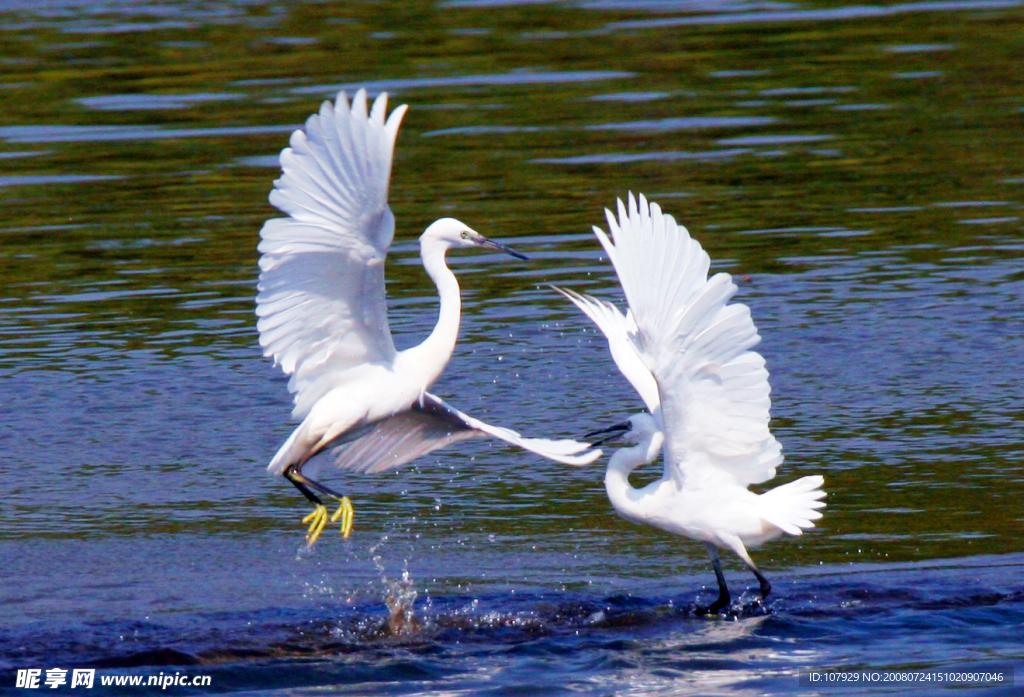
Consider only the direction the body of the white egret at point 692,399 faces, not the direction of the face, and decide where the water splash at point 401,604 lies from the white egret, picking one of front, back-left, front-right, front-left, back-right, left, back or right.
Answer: front

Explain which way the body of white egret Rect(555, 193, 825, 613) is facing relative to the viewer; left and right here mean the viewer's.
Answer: facing to the left of the viewer

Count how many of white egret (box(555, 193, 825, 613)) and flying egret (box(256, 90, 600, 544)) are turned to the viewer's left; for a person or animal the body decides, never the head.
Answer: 1

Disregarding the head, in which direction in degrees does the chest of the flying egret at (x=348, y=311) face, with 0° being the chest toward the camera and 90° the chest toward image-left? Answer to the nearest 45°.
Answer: approximately 270°

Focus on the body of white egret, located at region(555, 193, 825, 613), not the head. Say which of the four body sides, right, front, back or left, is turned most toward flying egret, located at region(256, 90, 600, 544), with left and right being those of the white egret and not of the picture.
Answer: front

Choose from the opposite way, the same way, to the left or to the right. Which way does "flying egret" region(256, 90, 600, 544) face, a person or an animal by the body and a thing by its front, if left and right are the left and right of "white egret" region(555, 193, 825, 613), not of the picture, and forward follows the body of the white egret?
the opposite way

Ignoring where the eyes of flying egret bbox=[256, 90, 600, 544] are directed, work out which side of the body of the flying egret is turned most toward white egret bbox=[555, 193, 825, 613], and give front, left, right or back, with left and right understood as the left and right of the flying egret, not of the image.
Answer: front
